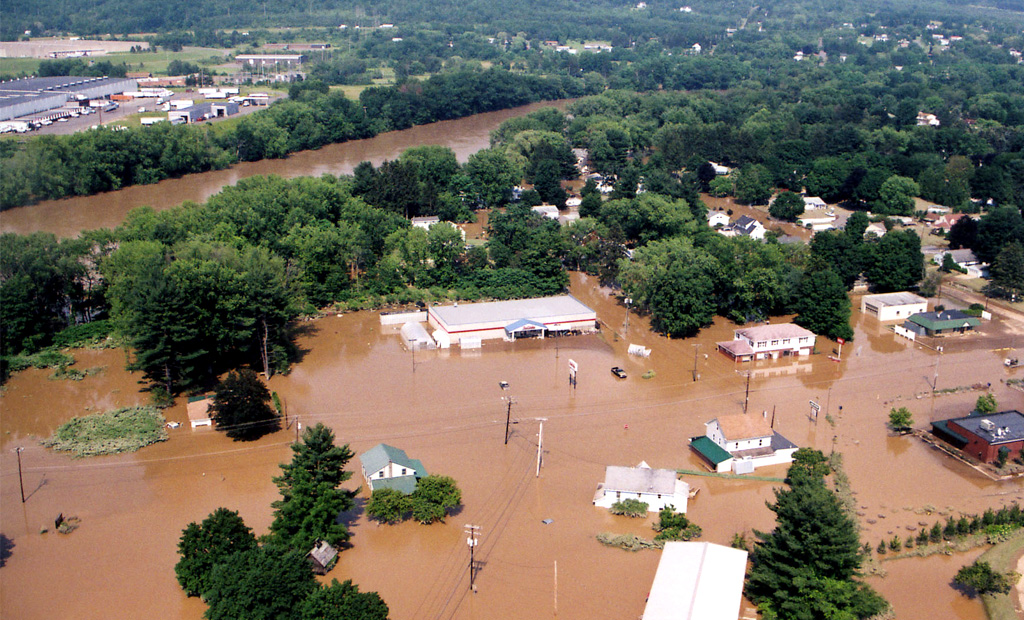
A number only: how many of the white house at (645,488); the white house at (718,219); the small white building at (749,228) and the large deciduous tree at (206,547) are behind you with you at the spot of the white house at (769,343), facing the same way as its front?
2

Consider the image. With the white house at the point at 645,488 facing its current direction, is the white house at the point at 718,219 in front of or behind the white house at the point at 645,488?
behind

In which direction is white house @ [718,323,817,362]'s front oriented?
toward the camera

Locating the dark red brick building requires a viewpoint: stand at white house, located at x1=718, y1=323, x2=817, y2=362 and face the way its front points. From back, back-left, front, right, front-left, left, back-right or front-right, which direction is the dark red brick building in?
front-left

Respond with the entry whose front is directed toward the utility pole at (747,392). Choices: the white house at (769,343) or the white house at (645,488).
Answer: the white house at (769,343)

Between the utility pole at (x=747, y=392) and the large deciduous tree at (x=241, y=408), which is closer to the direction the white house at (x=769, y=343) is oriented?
the utility pole

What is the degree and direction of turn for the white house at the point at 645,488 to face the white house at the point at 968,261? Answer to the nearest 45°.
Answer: approximately 135° to its left

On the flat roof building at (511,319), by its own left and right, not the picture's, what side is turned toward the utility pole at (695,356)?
left

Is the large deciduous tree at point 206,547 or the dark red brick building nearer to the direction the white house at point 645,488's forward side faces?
the large deciduous tree

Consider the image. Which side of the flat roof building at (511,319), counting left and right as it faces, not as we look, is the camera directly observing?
front

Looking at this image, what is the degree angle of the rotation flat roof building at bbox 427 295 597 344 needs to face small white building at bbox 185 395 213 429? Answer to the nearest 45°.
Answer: approximately 45° to its right

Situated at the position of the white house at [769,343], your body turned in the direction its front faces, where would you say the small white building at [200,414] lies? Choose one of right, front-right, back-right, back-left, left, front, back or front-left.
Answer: front-right
